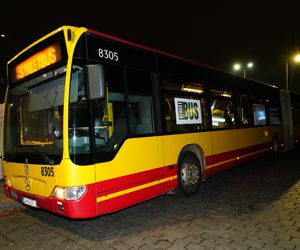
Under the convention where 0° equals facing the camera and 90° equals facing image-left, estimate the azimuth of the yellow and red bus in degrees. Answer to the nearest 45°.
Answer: approximately 45°
